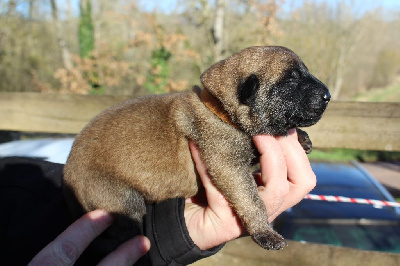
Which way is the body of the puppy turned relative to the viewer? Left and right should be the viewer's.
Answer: facing to the right of the viewer

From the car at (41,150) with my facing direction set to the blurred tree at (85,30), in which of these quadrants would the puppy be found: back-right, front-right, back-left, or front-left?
back-right

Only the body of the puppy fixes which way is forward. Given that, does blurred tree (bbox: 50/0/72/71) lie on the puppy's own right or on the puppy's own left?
on the puppy's own left

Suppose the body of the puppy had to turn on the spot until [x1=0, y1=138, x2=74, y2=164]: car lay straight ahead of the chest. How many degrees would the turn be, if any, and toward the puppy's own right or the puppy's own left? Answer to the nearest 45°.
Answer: approximately 135° to the puppy's own left

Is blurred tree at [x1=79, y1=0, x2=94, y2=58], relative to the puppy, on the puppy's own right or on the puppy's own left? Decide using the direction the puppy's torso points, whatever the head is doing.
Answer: on the puppy's own left

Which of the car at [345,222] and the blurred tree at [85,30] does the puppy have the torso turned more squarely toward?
the car
